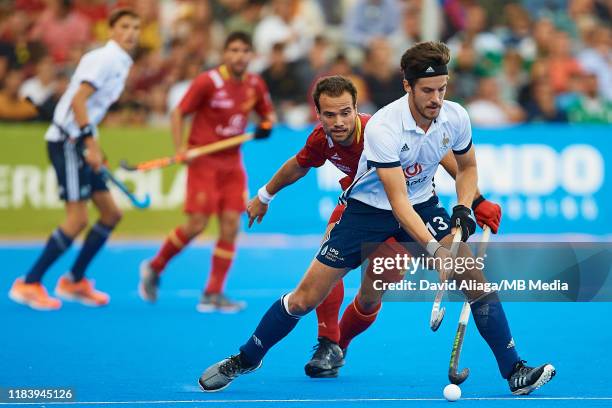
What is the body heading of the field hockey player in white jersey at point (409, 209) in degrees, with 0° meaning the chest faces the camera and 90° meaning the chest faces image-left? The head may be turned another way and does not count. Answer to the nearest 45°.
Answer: approximately 315°

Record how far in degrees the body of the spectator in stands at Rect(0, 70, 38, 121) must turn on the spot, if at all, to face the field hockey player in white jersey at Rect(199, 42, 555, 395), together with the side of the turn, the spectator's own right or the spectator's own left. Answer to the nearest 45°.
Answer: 0° — they already face them

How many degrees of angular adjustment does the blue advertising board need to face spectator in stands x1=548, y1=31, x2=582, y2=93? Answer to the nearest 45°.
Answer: approximately 180°

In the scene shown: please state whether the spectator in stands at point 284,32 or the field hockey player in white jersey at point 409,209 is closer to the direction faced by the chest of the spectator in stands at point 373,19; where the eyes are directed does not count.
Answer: the field hockey player in white jersey

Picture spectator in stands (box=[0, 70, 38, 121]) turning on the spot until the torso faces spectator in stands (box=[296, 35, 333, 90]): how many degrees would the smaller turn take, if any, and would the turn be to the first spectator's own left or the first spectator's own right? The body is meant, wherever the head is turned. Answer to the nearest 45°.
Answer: approximately 90° to the first spectator's own left

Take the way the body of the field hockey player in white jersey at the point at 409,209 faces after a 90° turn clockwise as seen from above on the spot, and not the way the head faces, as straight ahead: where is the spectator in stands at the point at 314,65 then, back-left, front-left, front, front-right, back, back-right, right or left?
back-right

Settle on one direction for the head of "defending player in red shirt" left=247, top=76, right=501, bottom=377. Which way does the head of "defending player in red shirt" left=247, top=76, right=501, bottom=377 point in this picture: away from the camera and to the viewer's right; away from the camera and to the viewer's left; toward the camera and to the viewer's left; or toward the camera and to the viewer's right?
toward the camera and to the viewer's right

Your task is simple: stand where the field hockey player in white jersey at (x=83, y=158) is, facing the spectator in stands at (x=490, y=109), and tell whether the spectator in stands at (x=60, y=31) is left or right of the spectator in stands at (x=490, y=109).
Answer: left

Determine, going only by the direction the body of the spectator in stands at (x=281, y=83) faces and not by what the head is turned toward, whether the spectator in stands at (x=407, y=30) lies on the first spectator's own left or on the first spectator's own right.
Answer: on the first spectator's own left

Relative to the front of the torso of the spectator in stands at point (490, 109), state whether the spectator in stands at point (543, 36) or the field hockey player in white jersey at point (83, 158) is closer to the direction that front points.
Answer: the field hockey player in white jersey

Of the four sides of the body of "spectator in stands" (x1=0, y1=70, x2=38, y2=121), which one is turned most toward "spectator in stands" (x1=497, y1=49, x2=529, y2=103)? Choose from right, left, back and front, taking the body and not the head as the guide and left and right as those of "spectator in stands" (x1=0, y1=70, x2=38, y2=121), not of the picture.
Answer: left
